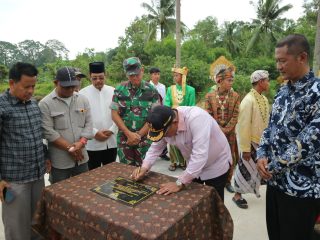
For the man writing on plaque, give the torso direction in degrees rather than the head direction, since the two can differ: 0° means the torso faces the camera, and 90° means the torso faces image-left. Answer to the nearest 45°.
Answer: approximately 45°

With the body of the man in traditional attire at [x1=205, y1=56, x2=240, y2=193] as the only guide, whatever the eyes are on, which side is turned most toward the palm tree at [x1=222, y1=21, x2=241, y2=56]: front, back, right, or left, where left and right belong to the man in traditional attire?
back

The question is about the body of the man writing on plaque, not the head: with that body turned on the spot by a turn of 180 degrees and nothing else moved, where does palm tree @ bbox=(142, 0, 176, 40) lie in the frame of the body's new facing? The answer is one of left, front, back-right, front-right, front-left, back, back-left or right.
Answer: front-left

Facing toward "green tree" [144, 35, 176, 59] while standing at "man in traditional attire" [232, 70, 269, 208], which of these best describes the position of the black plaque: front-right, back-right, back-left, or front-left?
back-left

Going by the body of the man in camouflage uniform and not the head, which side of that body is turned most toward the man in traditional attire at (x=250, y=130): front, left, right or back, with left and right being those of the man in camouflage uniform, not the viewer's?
left

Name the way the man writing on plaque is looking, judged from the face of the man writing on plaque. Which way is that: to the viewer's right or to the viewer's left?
to the viewer's left

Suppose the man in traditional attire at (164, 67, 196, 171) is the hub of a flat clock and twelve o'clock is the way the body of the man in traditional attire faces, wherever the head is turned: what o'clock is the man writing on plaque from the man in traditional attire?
The man writing on plaque is roughly at 12 o'clock from the man in traditional attire.

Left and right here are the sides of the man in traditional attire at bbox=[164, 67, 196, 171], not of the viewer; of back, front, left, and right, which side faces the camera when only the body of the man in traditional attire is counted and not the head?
front

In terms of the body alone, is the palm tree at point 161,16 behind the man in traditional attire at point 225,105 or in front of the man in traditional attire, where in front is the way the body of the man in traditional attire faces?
behind

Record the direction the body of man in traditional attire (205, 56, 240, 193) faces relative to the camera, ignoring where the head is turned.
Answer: toward the camera

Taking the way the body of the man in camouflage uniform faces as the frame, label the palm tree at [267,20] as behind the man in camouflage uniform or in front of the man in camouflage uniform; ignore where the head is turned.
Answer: behind

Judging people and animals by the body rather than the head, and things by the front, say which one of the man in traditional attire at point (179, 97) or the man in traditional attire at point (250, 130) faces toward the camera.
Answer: the man in traditional attire at point (179, 97)

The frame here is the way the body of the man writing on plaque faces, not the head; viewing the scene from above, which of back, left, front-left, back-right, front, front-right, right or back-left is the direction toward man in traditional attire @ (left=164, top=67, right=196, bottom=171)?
back-right

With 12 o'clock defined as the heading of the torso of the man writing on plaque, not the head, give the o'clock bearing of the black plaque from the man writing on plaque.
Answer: The black plaque is roughly at 1 o'clock from the man writing on plaque.

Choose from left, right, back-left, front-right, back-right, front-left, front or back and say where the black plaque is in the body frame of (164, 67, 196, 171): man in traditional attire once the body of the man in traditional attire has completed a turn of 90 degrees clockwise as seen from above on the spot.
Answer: left

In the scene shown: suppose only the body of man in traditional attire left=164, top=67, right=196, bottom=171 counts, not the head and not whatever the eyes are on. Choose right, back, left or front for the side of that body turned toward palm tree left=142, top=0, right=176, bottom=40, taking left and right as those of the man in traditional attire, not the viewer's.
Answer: back
